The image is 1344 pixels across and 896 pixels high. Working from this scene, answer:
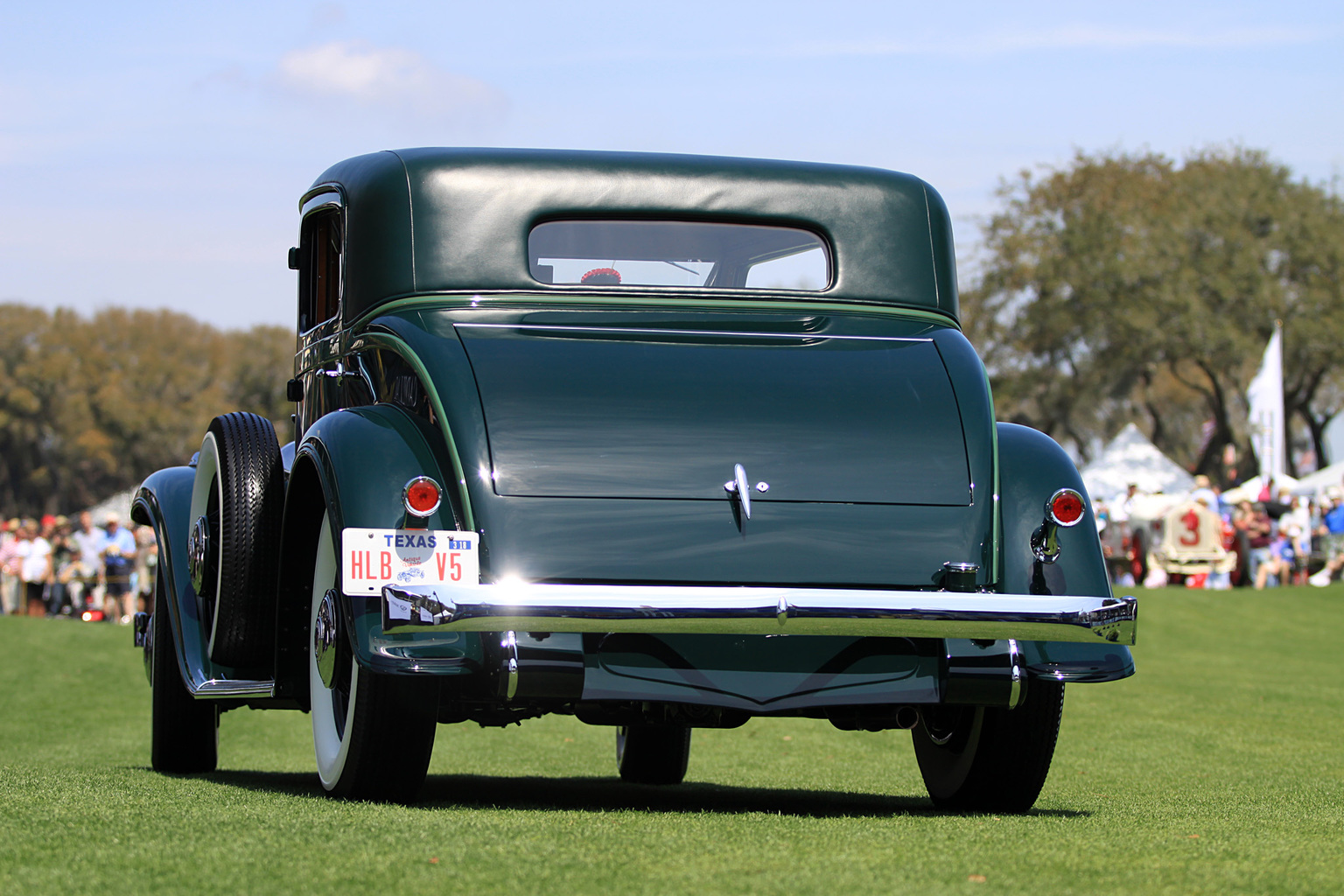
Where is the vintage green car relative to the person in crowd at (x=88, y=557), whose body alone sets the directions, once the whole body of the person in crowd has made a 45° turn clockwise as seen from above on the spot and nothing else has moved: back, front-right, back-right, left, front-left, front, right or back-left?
front-left

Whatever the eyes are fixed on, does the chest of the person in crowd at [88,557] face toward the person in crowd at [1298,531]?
no

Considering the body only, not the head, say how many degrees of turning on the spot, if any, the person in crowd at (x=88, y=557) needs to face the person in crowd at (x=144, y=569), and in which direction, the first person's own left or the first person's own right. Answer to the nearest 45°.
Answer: approximately 90° to the first person's own left

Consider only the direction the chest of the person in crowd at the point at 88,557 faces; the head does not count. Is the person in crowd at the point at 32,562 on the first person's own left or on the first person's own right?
on the first person's own right

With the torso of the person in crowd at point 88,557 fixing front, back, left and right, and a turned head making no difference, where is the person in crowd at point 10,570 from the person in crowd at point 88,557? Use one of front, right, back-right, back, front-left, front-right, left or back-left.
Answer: back-right

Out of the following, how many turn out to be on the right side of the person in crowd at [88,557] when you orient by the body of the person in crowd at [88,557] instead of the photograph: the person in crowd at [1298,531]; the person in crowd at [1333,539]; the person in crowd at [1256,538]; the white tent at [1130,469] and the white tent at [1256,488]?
0

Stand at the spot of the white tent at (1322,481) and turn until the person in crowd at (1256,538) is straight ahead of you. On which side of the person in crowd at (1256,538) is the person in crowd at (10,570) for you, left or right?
right

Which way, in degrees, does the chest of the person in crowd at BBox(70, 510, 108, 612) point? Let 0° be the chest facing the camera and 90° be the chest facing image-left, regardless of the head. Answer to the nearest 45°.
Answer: approximately 0°

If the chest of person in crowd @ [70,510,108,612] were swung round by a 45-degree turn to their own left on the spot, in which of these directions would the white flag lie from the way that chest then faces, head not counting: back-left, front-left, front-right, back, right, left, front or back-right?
front-left

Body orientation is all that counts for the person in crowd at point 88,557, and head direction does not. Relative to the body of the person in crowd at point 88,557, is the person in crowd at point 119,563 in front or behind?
in front

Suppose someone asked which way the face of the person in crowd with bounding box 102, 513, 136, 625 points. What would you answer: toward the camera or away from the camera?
toward the camera

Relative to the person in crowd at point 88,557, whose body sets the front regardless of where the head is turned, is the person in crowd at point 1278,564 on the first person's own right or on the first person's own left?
on the first person's own left
